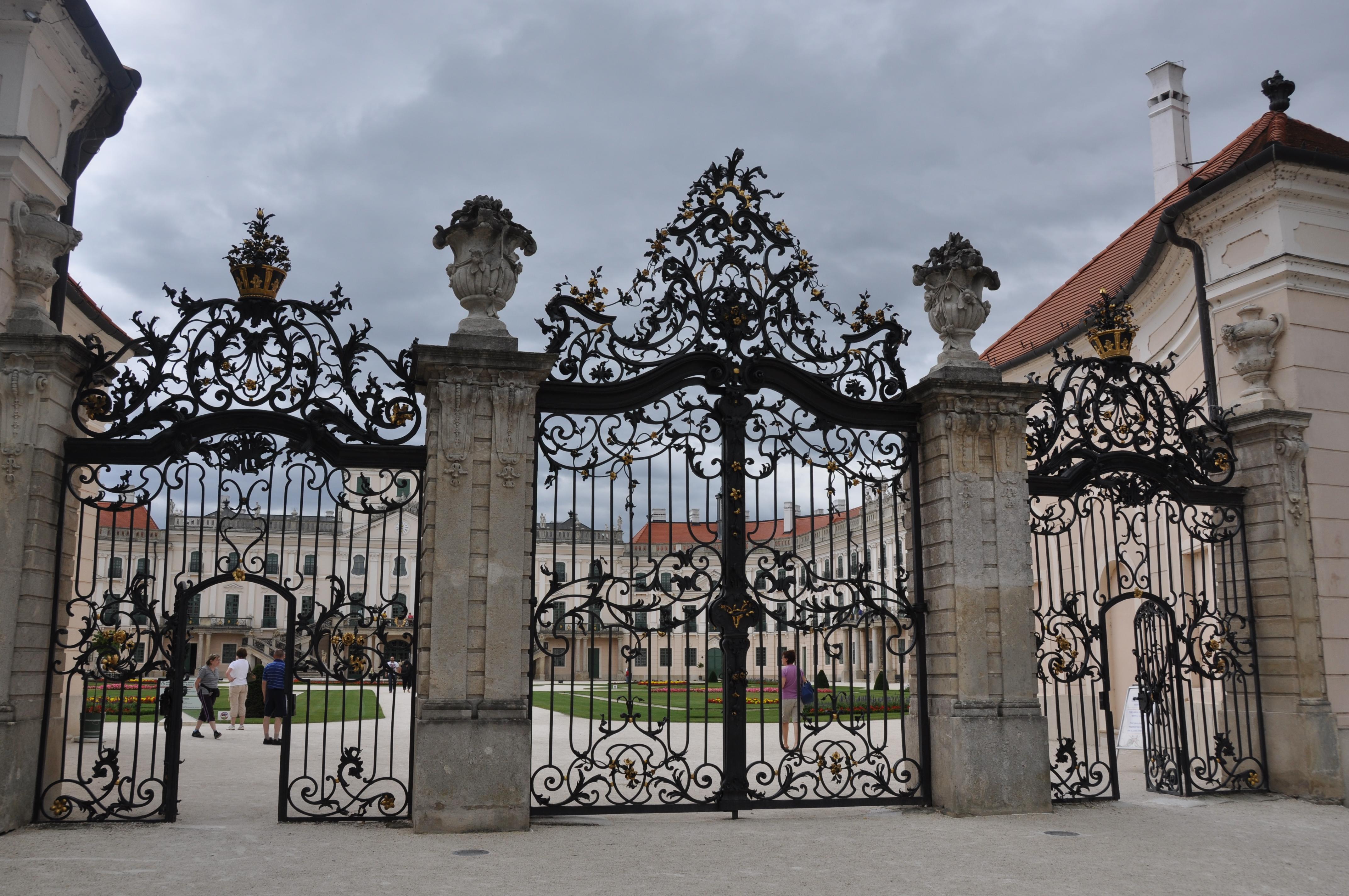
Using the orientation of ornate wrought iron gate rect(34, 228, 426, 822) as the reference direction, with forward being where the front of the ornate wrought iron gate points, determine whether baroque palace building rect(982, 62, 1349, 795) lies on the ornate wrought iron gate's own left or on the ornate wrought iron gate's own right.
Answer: on the ornate wrought iron gate's own left

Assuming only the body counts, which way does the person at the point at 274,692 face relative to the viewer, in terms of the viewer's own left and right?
facing away from the viewer

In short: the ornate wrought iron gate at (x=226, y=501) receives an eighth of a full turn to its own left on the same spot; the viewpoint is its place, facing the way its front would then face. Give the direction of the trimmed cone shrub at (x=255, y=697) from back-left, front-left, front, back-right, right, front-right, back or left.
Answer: back-left

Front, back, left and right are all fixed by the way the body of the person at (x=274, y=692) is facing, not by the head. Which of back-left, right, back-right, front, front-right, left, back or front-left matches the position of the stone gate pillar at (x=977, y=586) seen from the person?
back-right

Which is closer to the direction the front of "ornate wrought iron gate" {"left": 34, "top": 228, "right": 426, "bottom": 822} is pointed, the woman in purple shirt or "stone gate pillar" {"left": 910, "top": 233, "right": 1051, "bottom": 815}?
the stone gate pillar

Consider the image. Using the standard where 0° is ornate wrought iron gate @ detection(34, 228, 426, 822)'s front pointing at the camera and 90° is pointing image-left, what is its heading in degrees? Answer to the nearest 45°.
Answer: approximately 0°
